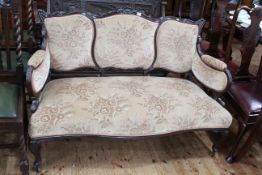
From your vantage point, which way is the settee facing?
toward the camera

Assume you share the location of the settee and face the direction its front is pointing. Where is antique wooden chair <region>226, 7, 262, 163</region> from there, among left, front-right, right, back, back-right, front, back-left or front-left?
left

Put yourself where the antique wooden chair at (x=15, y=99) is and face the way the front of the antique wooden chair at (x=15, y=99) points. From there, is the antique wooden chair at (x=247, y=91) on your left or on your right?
on your left

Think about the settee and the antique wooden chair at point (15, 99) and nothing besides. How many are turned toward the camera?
2

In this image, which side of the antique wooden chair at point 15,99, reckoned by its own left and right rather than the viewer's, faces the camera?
front
